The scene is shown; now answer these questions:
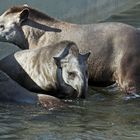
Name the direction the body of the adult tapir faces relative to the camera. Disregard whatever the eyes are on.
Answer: to the viewer's left

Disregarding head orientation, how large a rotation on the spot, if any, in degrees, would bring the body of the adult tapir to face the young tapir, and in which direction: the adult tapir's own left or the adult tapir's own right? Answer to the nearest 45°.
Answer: approximately 45° to the adult tapir's own left
